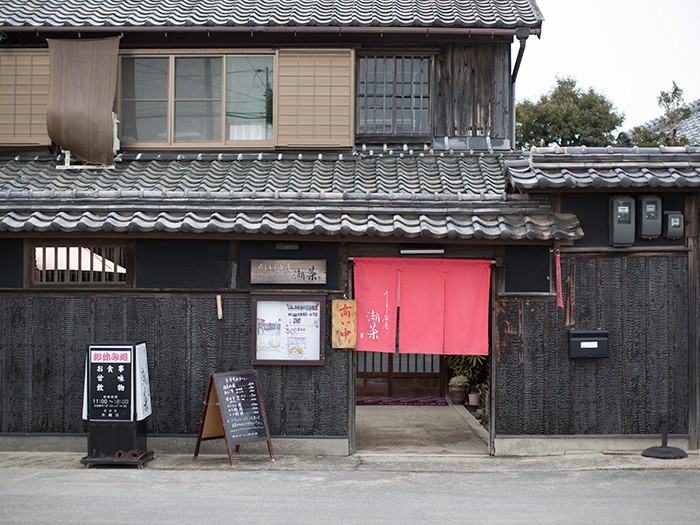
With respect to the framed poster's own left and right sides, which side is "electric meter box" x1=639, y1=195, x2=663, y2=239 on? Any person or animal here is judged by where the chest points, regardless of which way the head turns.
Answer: on its left

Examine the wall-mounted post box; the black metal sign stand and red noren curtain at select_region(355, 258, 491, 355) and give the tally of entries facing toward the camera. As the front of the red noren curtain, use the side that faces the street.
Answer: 3

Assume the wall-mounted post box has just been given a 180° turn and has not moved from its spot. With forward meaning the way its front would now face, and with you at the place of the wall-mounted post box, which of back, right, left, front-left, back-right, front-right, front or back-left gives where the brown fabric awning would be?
left

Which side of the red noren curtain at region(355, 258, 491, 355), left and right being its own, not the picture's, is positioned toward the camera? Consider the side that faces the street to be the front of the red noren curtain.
front

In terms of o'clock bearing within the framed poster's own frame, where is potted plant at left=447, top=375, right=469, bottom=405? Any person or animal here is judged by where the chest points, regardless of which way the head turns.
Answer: The potted plant is roughly at 7 o'clock from the framed poster.

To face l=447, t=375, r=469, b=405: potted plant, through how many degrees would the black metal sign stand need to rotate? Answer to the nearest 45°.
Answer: approximately 135° to its left

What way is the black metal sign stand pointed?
toward the camera

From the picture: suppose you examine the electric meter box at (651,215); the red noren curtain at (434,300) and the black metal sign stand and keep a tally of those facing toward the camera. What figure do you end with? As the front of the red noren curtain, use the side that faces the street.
3

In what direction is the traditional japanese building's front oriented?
toward the camera

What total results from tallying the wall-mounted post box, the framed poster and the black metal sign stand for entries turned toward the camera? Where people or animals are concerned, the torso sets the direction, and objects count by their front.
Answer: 3

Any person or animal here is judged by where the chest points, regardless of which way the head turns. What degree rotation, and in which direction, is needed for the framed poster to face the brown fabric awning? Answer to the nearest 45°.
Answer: approximately 135° to its right

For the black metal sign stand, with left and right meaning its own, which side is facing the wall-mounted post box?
left

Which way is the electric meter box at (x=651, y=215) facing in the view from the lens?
facing the viewer

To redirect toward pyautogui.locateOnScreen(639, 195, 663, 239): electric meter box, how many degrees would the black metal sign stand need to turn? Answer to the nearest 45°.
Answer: approximately 90° to its left
